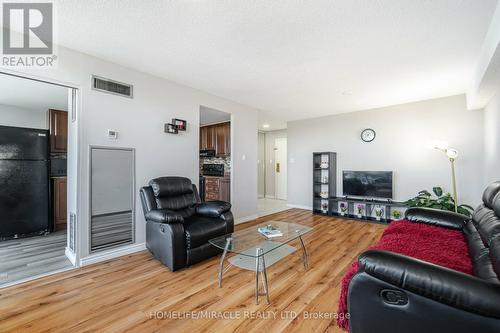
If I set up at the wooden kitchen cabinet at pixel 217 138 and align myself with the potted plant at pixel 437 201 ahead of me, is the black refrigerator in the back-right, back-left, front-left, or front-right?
back-right

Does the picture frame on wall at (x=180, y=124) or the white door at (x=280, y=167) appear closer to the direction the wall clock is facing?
the picture frame on wall

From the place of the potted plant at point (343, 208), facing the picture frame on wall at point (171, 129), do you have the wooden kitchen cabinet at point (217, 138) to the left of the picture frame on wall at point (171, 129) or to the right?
right

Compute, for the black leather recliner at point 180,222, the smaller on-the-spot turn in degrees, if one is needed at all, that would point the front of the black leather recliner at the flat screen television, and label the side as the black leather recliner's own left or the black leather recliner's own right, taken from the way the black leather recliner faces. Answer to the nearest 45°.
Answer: approximately 45° to the black leather recliner's own left
